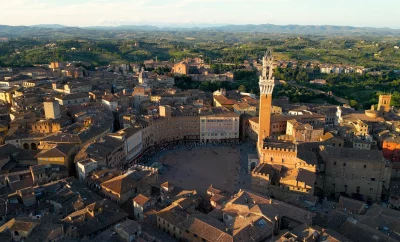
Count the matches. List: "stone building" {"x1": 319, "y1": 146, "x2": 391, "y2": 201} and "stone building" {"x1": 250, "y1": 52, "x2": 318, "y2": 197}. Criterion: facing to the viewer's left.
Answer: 1

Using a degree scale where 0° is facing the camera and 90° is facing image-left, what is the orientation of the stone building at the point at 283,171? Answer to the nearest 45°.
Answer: approximately 90°

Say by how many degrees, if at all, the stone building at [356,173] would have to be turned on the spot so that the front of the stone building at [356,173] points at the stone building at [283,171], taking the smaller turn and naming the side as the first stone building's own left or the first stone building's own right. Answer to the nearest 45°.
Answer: approximately 45° to the first stone building's own right

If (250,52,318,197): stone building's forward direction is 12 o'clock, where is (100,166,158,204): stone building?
(100,166,158,204): stone building is roughly at 11 o'clock from (250,52,318,197): stone building.

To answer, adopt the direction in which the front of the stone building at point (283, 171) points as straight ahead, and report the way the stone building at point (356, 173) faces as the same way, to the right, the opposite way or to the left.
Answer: to the left

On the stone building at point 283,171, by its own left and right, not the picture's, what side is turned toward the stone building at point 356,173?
back
